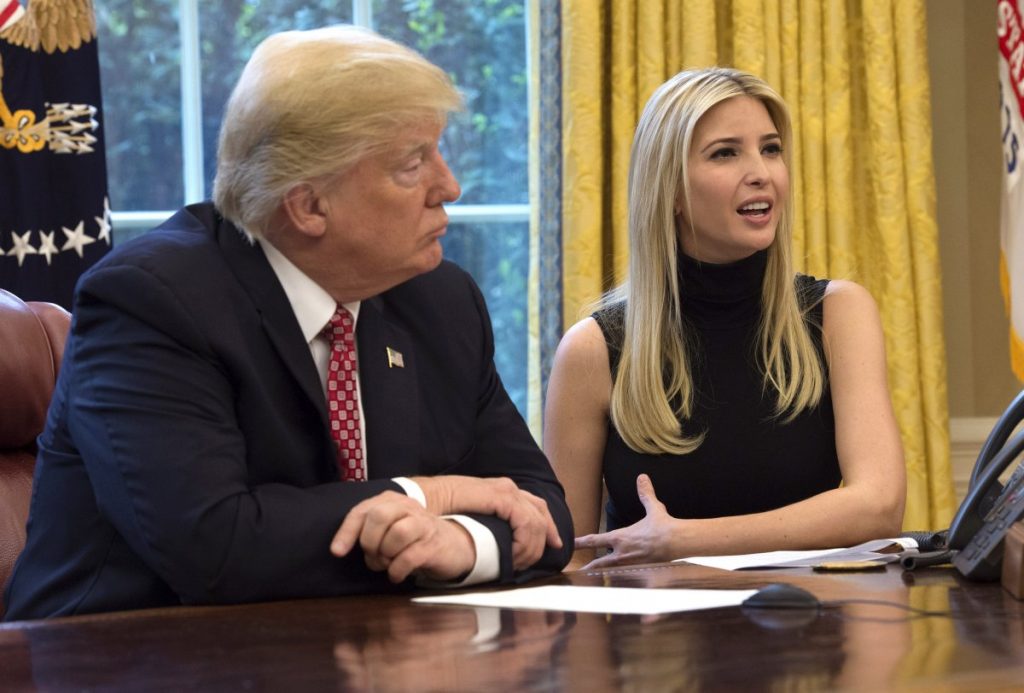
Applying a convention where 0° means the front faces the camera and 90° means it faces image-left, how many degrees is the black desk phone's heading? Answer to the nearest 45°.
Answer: approximately 45°

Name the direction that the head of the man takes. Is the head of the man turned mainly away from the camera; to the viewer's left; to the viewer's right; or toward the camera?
to the viewer's right

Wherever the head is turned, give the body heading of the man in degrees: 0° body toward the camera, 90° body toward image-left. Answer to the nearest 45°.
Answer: approximately 315°

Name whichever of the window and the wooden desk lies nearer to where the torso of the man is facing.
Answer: the wooden desk

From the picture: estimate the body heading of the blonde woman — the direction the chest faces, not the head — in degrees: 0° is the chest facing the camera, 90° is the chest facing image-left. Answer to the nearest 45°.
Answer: approximately 0°

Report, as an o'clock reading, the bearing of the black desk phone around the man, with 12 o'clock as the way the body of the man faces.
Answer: The black desk phone is roughly at 11 o'clock from the man.

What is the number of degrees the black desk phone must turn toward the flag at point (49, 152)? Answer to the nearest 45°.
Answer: approximately 90° to its right
